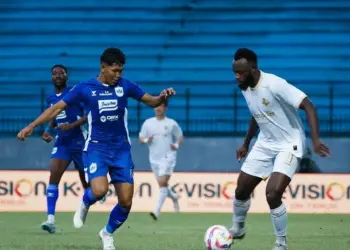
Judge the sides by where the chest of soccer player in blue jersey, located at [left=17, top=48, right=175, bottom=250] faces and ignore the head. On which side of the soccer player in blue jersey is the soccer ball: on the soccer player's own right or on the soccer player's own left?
on the soccer player's own left

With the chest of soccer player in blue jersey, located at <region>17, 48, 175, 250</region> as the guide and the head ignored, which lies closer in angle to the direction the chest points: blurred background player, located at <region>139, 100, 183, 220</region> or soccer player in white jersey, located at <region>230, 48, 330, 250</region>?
the soccer player in white jersey

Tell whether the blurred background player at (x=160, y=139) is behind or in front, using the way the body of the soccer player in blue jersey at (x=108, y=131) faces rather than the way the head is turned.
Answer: behind

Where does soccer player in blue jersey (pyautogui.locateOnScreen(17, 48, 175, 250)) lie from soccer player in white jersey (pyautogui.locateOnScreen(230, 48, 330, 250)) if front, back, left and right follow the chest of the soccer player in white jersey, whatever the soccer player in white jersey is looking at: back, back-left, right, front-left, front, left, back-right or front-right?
front-right

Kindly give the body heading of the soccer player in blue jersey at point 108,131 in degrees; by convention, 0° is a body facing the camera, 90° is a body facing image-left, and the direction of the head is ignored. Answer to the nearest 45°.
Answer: approximately 0°

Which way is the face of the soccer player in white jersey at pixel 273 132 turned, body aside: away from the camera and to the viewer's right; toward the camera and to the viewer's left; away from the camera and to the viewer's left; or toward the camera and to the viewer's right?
toward the camera and to the viewer's left

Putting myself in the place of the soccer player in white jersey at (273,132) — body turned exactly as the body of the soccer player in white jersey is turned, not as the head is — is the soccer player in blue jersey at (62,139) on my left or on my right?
on my right

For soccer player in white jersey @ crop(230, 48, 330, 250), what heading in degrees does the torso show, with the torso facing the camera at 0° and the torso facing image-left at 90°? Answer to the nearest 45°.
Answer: approximately 45°

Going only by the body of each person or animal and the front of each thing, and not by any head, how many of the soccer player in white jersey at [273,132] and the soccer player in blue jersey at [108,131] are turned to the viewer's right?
0

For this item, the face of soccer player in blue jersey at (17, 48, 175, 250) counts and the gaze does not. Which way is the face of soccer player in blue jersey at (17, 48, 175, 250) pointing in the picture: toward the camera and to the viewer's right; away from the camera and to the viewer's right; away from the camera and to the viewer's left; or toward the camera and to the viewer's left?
toward the camera and to the viewer's right
